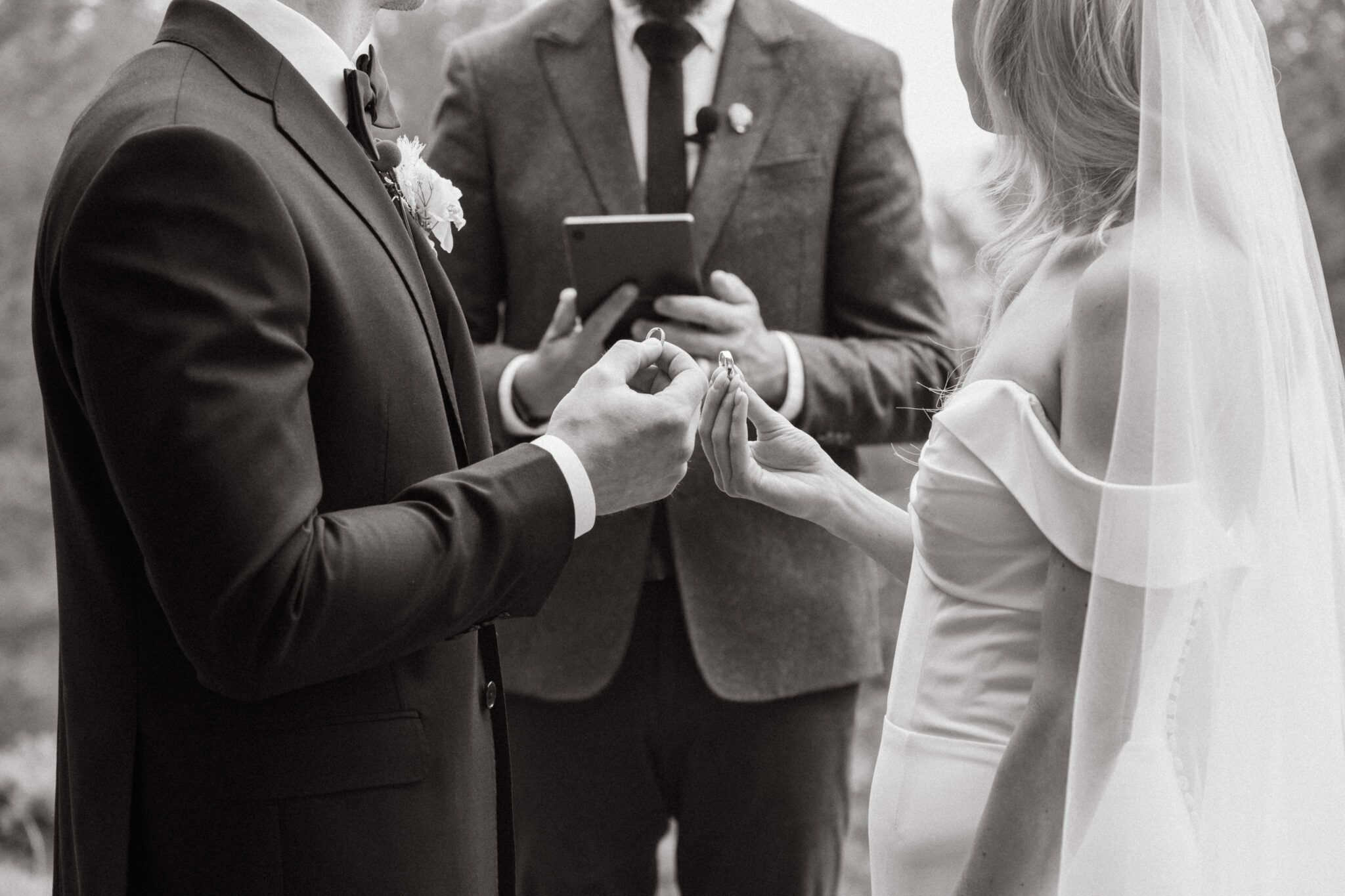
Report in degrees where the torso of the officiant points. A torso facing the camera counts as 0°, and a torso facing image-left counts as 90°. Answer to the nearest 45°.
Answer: approximately 0°

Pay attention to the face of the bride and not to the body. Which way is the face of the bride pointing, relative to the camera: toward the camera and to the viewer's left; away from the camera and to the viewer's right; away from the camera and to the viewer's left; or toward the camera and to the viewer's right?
away from the camera and to the viewer's left

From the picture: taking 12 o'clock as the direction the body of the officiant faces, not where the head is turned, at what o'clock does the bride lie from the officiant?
The bride is roughly at 11 o'clock from the officiant.
